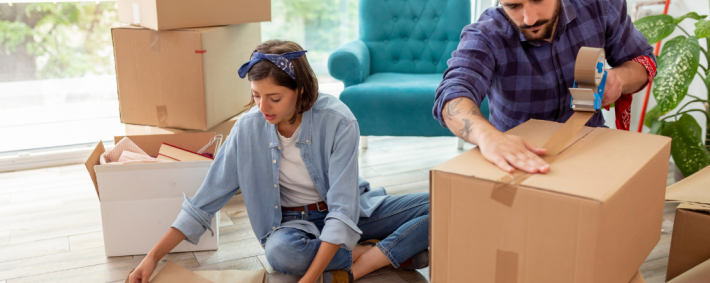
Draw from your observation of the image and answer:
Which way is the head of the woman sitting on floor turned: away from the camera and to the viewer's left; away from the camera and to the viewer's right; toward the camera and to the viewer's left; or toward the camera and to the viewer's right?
toward the camera and to the viewer's left

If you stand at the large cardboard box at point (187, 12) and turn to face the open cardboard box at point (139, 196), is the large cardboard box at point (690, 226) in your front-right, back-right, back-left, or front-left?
front-left

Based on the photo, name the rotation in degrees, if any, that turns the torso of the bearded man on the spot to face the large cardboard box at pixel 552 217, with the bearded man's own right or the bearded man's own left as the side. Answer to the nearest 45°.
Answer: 0° — they already face it

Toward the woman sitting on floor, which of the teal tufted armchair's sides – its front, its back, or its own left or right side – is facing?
front

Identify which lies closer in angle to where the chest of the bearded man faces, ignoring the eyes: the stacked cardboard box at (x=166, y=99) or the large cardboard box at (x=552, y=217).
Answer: the large cardboard box

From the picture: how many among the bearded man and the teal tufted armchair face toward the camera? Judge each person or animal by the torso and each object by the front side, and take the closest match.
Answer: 2

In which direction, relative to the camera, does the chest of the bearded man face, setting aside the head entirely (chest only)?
toward the camera

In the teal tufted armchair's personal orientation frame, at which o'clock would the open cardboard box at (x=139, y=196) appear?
The open cardboard box is roughly at 1 o'clock from the teal tufted armchair.

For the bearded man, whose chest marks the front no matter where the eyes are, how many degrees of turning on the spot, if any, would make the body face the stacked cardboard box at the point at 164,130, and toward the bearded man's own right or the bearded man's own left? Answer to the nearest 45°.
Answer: approximately 90° to the bearded man's own right

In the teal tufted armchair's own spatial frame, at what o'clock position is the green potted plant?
The green potted plant is roughly at 10 o'clock from the teal tufted armchair.

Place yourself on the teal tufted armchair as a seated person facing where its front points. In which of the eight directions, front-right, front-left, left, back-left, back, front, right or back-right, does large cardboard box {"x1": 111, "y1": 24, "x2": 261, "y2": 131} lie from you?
front-right

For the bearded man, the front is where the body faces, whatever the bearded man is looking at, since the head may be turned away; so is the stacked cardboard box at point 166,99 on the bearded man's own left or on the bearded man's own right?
on the bearded man's own right

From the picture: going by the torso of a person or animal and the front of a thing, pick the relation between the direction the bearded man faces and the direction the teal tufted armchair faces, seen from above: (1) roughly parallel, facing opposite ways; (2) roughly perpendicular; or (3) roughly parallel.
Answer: roughly parallel

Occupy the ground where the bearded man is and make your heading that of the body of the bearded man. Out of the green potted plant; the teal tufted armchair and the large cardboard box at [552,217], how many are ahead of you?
1

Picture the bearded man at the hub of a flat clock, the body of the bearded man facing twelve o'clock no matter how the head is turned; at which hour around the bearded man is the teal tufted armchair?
The teal tufted armchair is roughly at 5 o'clock from the bearded man.

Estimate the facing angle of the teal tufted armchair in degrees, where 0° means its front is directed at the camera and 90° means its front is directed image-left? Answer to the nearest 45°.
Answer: approximately 0°
